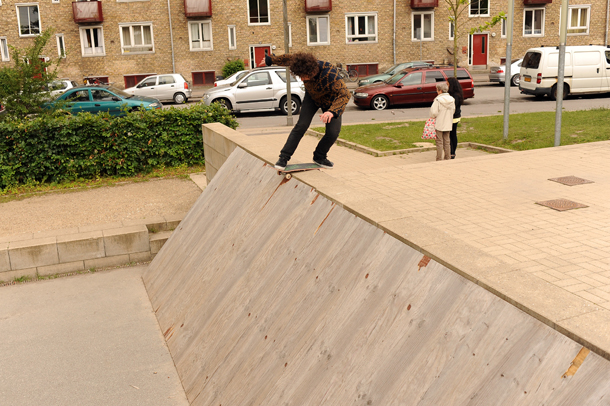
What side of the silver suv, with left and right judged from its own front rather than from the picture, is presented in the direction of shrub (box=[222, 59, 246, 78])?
right

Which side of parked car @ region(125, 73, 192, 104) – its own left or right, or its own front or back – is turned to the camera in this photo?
left

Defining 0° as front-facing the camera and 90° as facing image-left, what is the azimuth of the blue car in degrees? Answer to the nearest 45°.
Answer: approximately 270°

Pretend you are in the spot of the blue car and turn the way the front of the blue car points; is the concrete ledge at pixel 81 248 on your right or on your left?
on your right

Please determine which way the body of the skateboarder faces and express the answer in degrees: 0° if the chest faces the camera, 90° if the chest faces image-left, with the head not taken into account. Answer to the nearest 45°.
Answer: approximately 45°

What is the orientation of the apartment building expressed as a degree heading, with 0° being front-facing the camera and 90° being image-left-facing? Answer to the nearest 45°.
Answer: approximately 0°

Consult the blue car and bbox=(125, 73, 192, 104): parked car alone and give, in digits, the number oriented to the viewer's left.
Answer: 1

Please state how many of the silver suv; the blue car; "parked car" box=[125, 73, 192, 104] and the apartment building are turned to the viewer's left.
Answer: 2
